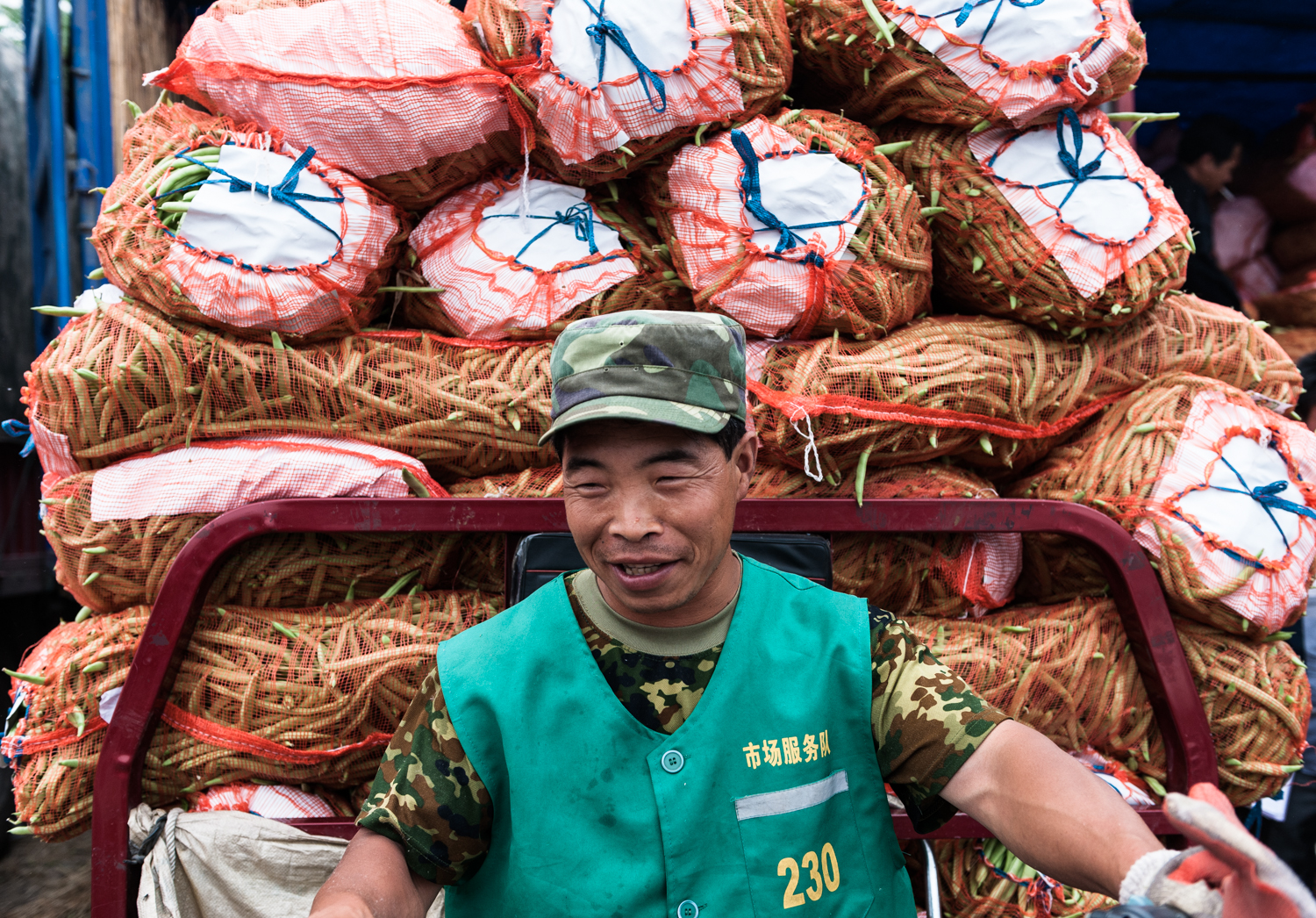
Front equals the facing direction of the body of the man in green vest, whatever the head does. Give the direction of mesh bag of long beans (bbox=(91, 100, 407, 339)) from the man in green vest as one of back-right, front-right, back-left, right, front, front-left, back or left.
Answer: back-right

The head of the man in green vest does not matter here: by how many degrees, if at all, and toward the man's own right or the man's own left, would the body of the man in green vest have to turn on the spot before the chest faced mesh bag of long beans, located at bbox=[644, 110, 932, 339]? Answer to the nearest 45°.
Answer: approximately 180°

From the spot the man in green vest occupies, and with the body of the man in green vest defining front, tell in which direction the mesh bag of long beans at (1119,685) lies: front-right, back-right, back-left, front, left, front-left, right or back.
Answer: back-left

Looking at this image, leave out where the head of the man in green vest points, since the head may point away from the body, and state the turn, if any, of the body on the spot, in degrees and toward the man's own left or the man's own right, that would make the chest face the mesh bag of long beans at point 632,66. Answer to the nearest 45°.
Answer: approximately 180°

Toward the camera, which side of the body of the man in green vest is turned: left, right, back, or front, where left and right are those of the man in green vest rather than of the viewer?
front
